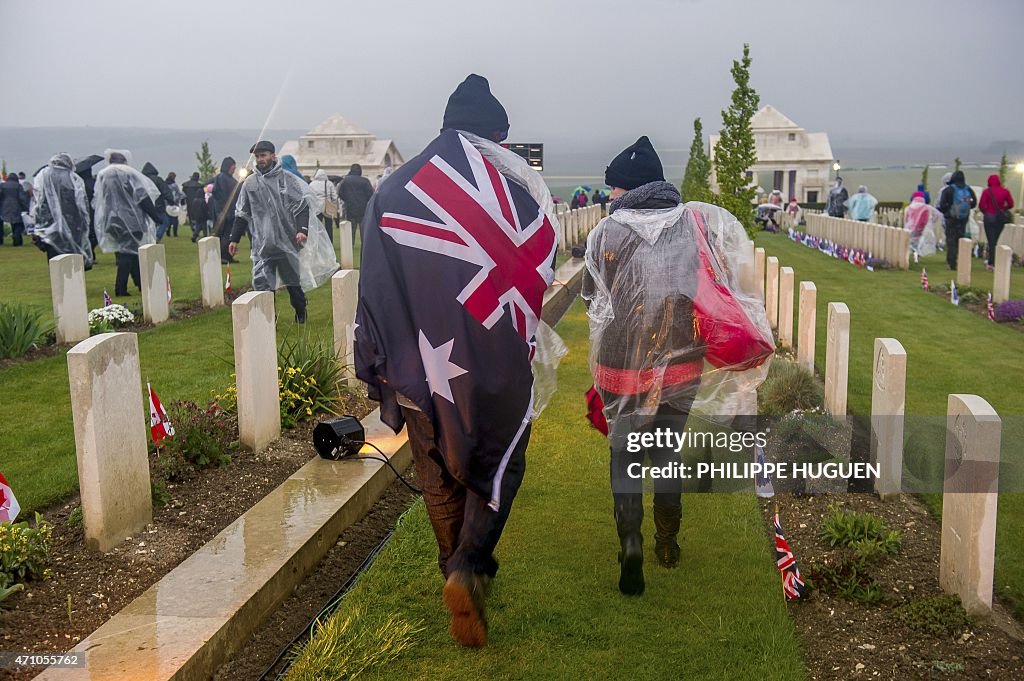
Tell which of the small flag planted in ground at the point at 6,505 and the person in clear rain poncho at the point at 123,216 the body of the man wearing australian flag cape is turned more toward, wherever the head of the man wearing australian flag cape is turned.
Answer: the person in clear rain poncho

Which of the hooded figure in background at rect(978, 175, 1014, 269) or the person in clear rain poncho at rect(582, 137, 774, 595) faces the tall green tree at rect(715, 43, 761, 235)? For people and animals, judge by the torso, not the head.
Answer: the person in clear rain poncho

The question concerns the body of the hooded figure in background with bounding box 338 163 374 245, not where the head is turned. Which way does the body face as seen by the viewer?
away from the camera

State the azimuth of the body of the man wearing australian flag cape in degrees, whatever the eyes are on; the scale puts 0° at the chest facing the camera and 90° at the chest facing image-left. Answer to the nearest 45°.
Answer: approximately 180°

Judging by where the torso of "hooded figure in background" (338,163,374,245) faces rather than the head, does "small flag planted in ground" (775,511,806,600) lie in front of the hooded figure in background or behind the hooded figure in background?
behind

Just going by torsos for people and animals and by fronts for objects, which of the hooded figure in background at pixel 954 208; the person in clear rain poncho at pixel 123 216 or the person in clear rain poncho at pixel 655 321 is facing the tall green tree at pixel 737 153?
the person in clear rain poncho at pixel 655 321

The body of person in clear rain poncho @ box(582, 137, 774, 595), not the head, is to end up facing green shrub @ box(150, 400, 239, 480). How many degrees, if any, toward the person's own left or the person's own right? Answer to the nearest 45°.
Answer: approximately 90° to the person's own left

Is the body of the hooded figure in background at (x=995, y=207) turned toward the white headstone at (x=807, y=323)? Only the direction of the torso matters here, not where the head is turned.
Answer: no

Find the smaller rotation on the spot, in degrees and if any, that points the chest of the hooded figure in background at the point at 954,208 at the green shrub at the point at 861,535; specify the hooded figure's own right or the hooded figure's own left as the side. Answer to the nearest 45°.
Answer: approximately 180°

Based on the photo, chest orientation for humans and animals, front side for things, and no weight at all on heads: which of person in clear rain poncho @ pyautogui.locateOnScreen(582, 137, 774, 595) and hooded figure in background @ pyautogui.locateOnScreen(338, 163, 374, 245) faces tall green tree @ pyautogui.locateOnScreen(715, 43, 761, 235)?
the person in clear rain poncho

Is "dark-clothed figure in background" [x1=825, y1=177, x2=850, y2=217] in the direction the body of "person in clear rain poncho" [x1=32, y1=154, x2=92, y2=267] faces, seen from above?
no

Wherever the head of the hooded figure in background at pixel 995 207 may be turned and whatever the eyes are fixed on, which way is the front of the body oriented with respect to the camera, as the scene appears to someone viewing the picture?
away from the camera

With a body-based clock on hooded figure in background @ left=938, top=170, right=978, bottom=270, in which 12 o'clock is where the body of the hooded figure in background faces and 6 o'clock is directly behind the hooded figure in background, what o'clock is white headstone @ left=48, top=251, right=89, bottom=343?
The white headstone is roughly at 7 o'clock from the hooded figure in background.

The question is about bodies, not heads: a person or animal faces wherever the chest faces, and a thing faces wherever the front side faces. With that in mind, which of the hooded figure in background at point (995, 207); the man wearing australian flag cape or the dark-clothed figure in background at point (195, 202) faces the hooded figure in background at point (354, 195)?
the man wearing australian flag cape
